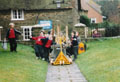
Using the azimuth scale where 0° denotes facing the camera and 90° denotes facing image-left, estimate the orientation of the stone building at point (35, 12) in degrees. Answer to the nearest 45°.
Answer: approximately 0°

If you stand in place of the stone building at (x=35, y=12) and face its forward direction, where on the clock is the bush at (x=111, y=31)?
The bush is roughly at 9 o'clock from the stone building.
